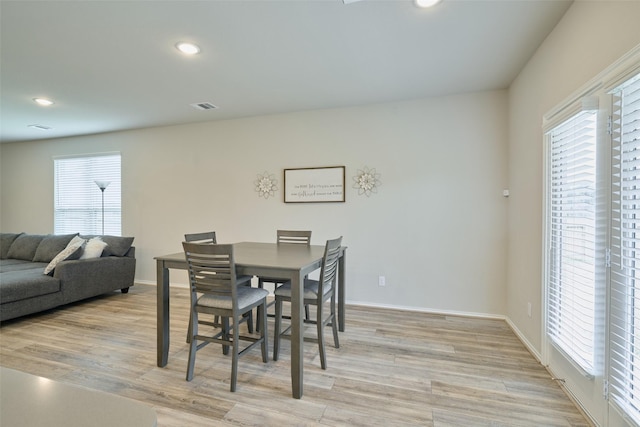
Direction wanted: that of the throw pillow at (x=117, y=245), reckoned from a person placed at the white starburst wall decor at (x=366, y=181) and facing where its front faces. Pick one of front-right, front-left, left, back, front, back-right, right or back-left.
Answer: right

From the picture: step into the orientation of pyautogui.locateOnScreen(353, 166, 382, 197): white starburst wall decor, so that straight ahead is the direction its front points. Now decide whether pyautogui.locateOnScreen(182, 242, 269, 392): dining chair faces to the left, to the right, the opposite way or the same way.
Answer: the opposite way

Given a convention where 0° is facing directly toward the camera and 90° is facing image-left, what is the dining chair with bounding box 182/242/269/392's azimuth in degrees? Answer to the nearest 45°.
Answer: approximately 225°

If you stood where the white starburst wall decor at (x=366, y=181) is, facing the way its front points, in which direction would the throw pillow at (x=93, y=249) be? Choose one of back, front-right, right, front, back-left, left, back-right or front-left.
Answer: right

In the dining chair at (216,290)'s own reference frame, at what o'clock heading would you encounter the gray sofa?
The gray sofa is roughly at 9 o'clock from the dining chair.

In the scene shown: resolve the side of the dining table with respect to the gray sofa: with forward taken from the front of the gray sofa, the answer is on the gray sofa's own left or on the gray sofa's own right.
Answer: on the gray sofa's own left

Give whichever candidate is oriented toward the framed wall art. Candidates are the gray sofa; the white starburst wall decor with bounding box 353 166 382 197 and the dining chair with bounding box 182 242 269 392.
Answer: the dining chair

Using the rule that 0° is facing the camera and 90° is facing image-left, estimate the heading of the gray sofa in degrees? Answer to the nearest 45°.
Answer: approximately 45°

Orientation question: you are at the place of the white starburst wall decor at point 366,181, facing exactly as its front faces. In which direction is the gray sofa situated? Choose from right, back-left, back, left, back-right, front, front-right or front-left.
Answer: right

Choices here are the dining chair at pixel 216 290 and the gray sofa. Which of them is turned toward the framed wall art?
the dining chair

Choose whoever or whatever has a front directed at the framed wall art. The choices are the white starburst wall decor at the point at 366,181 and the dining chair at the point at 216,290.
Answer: the dining chair

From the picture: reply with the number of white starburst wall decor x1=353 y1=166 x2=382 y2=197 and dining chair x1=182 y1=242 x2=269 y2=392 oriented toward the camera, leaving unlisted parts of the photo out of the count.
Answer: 1
